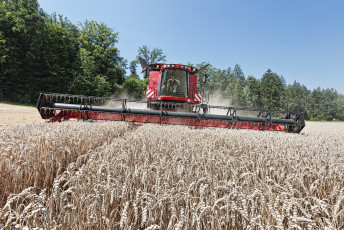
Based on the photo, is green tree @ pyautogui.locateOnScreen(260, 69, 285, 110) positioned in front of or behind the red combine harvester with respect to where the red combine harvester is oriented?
behind

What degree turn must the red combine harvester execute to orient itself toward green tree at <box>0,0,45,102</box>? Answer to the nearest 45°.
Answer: approximately 135° to its right

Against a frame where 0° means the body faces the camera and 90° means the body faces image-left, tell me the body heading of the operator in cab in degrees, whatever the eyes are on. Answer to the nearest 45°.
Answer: approximately 0°

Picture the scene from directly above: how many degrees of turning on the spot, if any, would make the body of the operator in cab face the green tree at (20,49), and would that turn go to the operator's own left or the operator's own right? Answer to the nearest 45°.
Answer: approximately 135° to the operator's own right

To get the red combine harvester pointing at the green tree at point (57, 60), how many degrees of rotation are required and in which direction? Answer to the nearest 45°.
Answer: approximately 135° to its right
